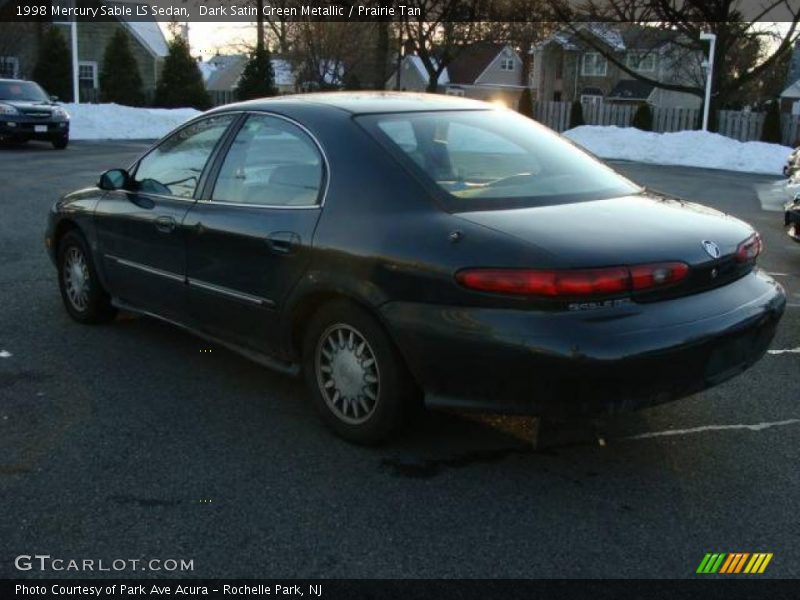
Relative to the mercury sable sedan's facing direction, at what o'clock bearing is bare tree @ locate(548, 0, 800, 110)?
The bare tree is roughly at 2 o'clock from the mercury sable sedan.

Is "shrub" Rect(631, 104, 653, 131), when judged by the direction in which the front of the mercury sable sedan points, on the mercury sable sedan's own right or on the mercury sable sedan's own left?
on the mercury sable sedan's own right

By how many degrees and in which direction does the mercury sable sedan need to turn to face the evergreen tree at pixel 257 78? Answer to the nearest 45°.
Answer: approximately 45° to its right

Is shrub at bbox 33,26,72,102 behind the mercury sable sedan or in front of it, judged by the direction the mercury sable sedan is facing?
in front

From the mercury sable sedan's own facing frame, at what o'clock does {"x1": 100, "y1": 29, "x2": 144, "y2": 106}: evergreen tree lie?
The evergreen tree is roughly at 1 o'clock from the mercury sable sedan.

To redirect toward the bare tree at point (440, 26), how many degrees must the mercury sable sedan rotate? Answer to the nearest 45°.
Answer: approximately 45° to its right

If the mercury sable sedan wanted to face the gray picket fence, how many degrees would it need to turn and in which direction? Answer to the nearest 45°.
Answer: approximately 45° to its right

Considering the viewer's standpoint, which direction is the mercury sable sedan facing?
facing away from the viewer and to the left of the viewer

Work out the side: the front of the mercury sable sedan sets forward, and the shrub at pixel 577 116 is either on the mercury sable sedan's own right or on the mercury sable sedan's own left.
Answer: on the mercury sable sedan's own right

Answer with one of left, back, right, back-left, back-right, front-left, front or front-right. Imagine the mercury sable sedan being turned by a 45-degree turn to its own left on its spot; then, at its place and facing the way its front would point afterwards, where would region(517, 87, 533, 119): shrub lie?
right

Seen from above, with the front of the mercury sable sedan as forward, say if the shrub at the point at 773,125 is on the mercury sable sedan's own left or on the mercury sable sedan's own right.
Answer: on the mercury sable sedan's own right
